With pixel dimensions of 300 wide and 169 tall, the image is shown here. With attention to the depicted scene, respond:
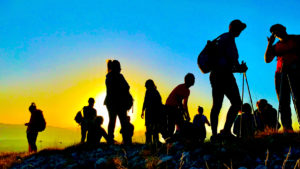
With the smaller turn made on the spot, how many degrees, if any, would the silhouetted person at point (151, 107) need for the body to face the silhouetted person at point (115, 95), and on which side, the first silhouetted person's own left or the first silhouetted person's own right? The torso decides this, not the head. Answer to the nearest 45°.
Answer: approximately 45° to the first silhouetted person's own left

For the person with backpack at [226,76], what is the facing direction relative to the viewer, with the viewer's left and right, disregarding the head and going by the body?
facing to the right of the viewer

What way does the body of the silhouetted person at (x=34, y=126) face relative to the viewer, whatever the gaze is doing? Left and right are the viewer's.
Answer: facing to the left of the viewer

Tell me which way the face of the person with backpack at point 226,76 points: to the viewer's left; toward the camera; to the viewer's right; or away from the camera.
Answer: to the viewer's right

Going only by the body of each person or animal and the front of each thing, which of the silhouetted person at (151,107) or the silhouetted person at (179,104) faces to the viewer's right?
the silhouetted person at (179,104)

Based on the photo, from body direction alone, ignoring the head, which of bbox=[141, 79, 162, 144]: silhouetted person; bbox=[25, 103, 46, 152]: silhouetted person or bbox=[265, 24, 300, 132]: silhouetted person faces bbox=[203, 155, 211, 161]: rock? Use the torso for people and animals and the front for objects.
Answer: bbox=[265, 24, 300, 132]: silhouetted person

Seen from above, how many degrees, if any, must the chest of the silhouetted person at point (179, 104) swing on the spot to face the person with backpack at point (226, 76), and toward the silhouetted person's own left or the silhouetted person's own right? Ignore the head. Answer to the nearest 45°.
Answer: approximately 45° to the silhouetted person's own right

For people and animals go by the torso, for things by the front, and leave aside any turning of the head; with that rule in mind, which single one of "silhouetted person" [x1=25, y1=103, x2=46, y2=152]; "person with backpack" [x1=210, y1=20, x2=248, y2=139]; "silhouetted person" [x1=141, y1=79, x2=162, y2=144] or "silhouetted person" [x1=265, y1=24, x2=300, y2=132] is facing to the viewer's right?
the person with backpack

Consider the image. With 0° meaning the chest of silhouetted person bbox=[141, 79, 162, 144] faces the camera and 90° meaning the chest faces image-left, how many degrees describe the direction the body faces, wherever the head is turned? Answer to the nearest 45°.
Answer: approximately 90°

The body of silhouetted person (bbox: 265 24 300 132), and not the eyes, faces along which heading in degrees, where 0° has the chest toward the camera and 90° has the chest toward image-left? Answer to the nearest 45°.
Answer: approximately 45°
